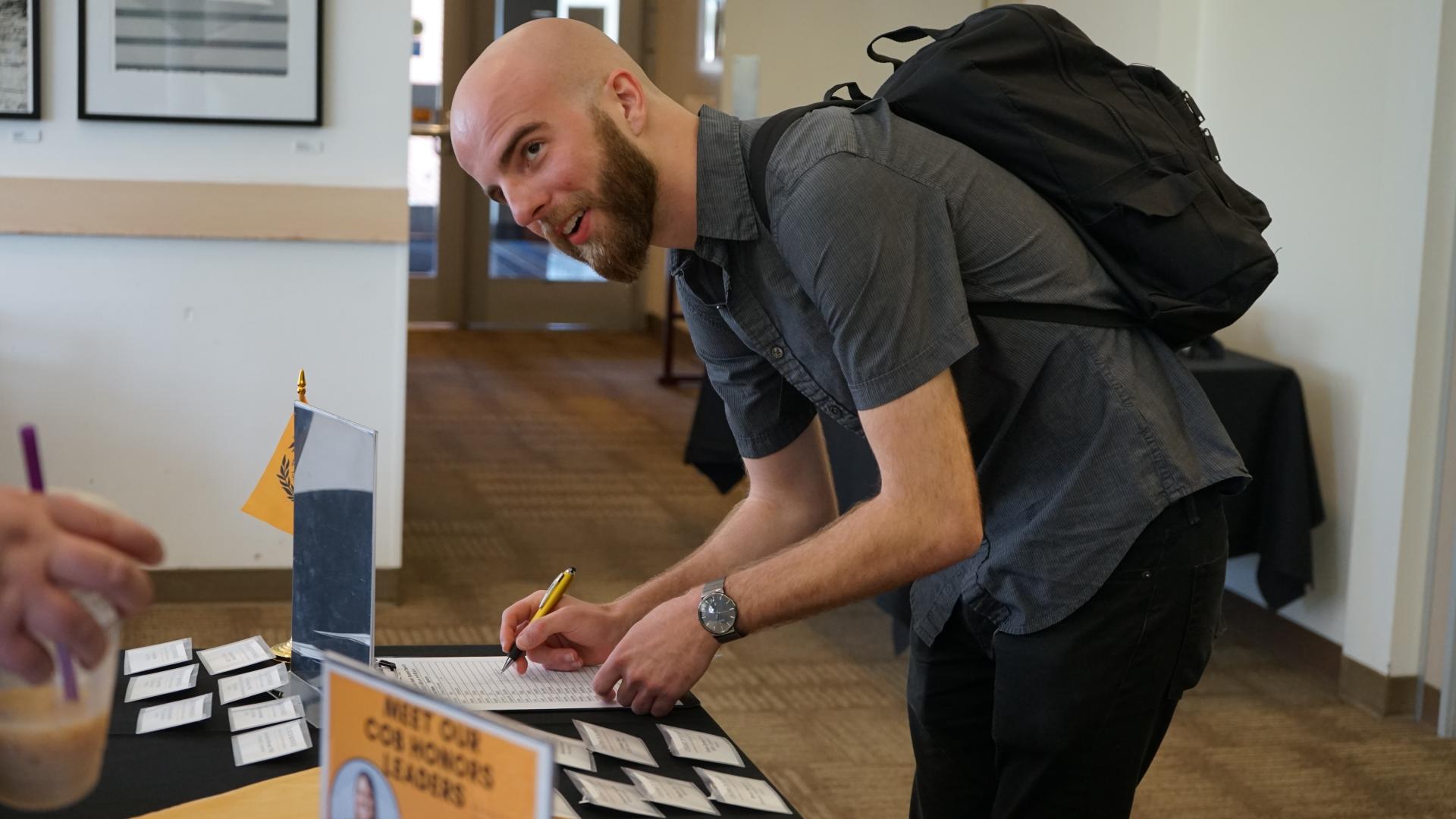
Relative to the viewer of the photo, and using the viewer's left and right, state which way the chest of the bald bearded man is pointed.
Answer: facing the viewer and to the left of the viewer

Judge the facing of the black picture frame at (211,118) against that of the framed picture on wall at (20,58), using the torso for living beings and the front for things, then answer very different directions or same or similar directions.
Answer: same or similar directions

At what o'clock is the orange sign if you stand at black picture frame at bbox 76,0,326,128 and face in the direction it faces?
The orange sign is roughly at 12 o'clock from the black picture frame.

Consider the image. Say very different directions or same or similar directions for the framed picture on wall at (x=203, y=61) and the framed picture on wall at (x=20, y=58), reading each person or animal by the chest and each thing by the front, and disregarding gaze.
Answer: same or similar directions

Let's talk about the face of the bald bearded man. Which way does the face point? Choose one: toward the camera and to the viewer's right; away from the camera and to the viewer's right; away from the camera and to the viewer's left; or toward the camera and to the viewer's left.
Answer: toward the camera and to the viewer's left

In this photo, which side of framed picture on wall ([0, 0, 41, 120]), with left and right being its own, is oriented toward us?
front

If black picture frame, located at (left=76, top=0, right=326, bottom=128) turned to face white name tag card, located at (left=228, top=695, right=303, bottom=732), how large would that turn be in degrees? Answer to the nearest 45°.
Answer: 0° — it already faces it

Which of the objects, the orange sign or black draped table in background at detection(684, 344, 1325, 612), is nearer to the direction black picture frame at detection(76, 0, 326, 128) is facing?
the orange sign

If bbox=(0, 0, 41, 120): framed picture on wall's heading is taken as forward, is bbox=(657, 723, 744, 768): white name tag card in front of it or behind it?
in front

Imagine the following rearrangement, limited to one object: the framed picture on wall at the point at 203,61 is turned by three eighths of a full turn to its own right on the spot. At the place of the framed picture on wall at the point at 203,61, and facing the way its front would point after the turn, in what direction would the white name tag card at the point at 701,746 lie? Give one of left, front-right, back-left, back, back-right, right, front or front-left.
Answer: back-left

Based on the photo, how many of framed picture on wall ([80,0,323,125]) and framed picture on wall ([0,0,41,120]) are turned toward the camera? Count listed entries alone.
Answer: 2

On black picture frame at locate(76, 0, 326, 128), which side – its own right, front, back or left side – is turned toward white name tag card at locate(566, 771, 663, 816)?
front

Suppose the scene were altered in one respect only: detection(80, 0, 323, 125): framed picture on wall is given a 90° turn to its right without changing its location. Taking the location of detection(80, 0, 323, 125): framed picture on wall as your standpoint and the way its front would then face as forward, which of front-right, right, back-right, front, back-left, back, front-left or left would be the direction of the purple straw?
left

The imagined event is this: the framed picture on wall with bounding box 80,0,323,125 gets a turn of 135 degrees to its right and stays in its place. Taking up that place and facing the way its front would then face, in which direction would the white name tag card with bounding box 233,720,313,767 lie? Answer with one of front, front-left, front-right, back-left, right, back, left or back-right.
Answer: back-left
